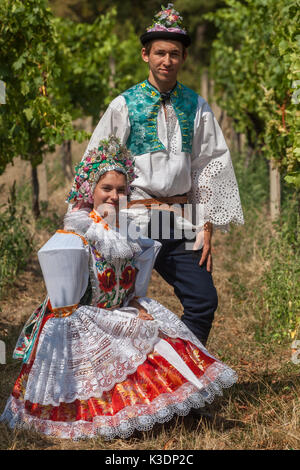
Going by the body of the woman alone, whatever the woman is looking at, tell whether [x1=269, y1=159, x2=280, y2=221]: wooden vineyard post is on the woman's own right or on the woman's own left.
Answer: on the woman's own left
